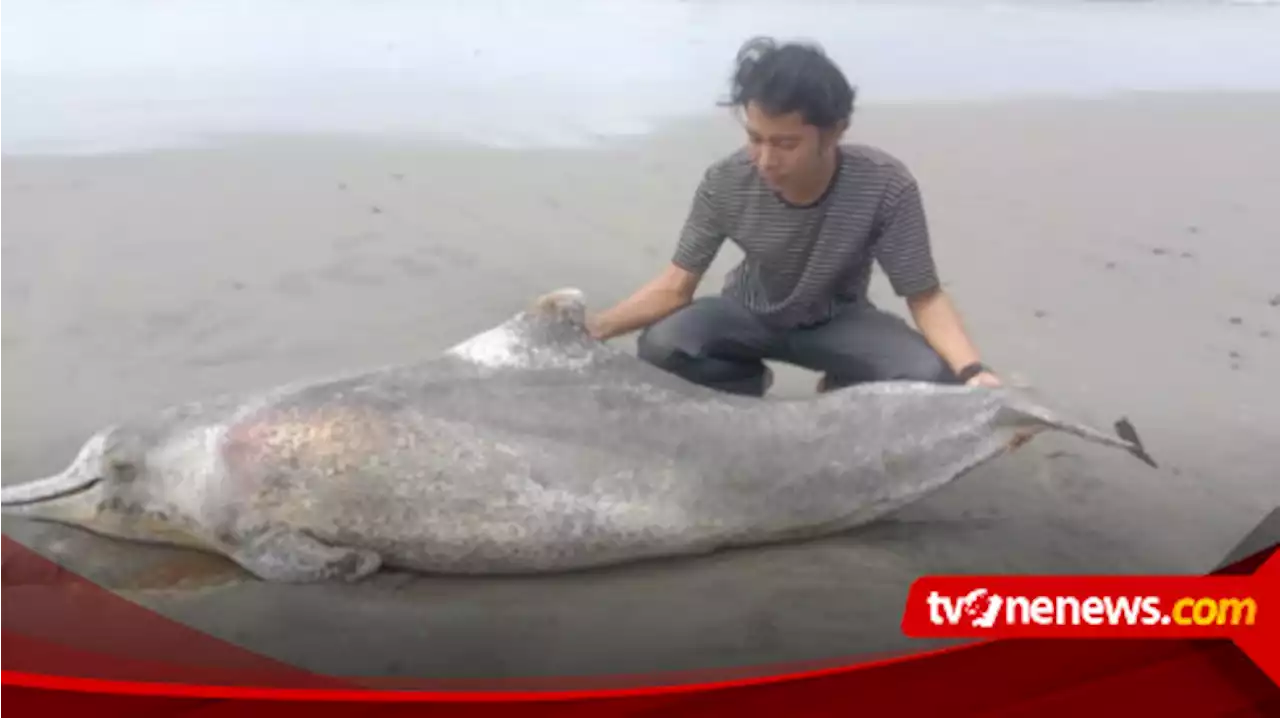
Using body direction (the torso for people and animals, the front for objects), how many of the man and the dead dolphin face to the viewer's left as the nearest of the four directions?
1

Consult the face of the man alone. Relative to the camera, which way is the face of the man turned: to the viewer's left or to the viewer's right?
to the viewer's left

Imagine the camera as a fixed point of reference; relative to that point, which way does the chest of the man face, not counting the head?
toward the camera

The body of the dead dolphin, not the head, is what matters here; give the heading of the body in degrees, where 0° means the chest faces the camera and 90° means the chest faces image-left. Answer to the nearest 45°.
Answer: approximately 90°

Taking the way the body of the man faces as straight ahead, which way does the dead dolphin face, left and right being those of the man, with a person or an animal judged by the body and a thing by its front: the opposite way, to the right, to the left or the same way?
to the right
